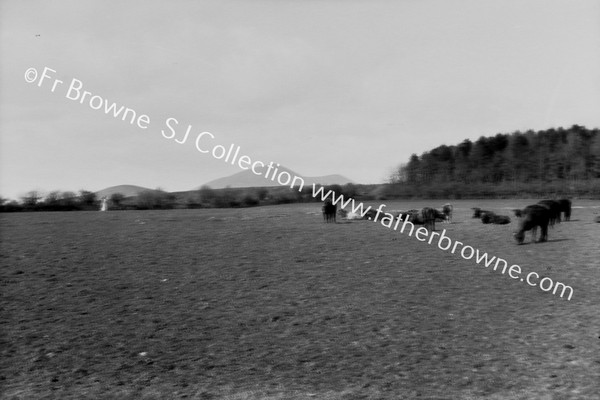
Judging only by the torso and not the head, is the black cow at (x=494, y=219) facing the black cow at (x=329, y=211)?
yes

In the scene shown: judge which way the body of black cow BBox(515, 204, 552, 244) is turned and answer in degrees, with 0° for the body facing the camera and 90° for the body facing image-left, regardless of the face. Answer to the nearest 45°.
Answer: approximately 45°

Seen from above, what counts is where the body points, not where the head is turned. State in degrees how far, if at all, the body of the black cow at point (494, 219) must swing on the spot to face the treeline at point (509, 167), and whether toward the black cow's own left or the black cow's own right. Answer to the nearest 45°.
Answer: approximately 90° to the black cow's own right

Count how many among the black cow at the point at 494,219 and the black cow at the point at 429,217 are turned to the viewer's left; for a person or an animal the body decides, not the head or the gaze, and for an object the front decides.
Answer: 1

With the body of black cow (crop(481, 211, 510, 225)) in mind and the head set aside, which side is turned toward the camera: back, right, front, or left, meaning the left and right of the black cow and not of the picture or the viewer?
left

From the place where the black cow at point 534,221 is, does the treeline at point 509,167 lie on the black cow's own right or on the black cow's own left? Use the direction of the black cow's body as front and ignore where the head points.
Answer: on the black cow's own right

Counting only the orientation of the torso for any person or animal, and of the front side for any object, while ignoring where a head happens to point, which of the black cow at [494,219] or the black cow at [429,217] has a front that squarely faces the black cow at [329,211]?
the black cow at [494,219]
